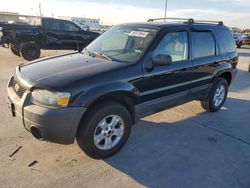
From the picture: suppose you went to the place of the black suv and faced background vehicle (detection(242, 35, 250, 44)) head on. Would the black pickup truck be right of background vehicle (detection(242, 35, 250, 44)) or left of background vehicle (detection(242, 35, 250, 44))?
left

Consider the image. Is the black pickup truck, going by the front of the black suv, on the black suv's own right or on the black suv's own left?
on the black suv's own right

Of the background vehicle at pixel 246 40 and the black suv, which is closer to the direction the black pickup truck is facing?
the background vehicle

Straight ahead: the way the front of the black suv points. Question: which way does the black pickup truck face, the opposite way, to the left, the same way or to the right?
the opposite way

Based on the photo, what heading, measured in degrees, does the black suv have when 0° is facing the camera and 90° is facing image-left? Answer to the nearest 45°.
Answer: approximately 45°

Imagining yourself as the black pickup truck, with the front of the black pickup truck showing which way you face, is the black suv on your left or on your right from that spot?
on your right

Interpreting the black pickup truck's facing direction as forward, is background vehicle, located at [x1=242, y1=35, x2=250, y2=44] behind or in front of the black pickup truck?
in front

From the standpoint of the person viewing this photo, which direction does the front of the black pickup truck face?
facing away from the viewer and to the right of the viewer

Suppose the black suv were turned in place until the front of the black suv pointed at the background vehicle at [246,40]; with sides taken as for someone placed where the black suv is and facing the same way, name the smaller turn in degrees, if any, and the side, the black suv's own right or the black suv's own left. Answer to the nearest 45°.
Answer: approximately 180°
